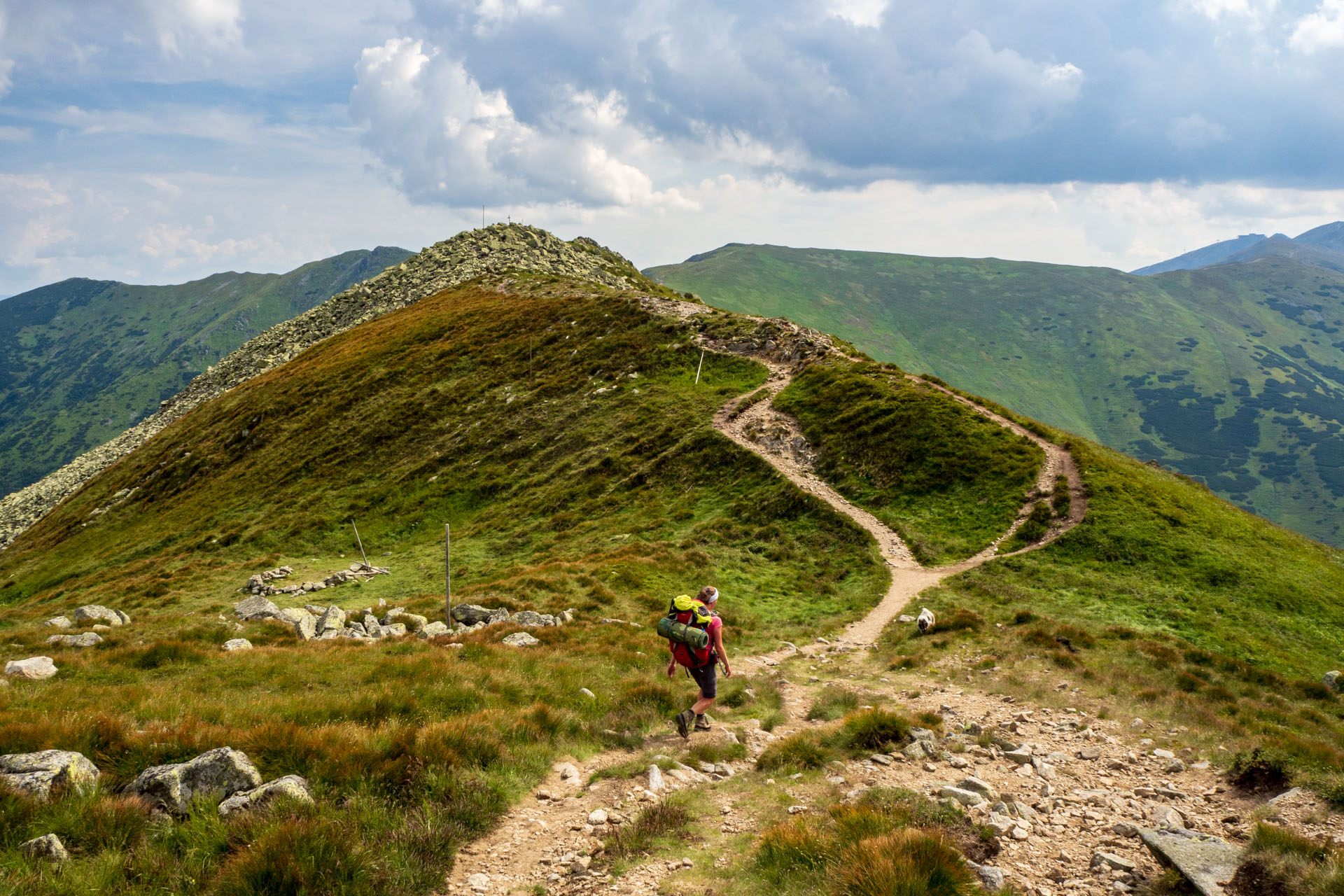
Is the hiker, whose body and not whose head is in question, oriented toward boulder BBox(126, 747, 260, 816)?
no

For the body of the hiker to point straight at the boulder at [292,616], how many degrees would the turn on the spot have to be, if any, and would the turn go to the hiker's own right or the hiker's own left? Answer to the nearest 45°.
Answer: approximately 90° to the hiker's own left

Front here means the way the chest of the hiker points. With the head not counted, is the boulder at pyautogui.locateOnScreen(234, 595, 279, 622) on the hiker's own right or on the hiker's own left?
on the hiker's own left

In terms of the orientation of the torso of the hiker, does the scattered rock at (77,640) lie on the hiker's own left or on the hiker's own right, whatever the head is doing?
on the hiker's own left

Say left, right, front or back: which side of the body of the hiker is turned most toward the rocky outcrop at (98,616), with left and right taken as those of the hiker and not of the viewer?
left

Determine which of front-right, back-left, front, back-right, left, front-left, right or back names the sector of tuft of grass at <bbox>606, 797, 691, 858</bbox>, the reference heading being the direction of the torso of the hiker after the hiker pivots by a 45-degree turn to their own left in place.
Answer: back

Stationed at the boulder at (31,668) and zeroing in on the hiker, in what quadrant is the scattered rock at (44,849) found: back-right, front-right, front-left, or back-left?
front-right

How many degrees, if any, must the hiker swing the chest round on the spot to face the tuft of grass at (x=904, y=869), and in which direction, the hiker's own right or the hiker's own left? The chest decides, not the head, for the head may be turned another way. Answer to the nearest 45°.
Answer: approximately 135° to the hiker's own right

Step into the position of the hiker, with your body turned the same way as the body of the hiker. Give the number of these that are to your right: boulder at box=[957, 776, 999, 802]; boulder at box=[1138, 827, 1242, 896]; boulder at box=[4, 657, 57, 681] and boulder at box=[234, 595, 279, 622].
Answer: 2

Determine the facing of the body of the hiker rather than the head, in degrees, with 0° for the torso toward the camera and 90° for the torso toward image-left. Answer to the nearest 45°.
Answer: approximately 225°

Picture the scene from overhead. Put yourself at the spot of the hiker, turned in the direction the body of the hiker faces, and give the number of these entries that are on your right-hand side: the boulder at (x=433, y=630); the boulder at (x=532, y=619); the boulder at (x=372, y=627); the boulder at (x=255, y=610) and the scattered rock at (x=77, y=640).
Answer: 0

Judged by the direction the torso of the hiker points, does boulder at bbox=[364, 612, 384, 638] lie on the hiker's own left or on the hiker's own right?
on the hiker's own left

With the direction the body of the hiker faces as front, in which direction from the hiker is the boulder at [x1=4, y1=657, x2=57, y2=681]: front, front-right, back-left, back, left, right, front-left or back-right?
back-left

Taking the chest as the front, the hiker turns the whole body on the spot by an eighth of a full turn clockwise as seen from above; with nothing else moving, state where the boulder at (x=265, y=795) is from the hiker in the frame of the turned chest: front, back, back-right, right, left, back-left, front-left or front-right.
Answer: back-right

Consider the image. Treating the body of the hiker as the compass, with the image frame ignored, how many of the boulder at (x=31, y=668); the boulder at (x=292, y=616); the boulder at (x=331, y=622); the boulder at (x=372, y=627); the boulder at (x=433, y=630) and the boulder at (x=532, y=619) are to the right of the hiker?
0
